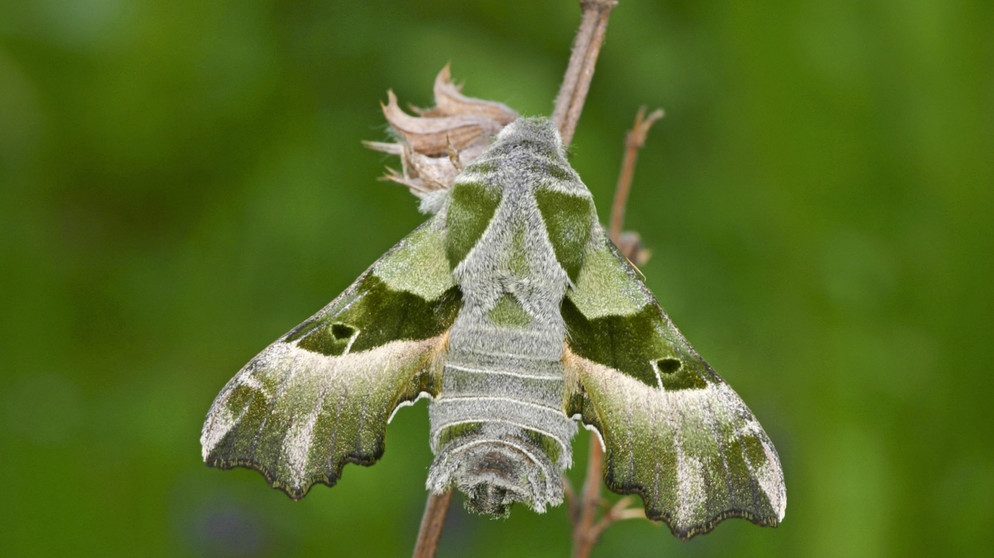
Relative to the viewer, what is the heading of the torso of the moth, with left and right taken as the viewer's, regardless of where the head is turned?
facing away from the viewer

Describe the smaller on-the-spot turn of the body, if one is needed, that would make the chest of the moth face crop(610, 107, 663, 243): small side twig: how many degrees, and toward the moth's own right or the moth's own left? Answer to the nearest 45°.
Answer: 0° — it already faces it

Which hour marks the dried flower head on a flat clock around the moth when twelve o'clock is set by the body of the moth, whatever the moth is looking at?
The dried flower head is roughly at 11 o'clock from the moth.
